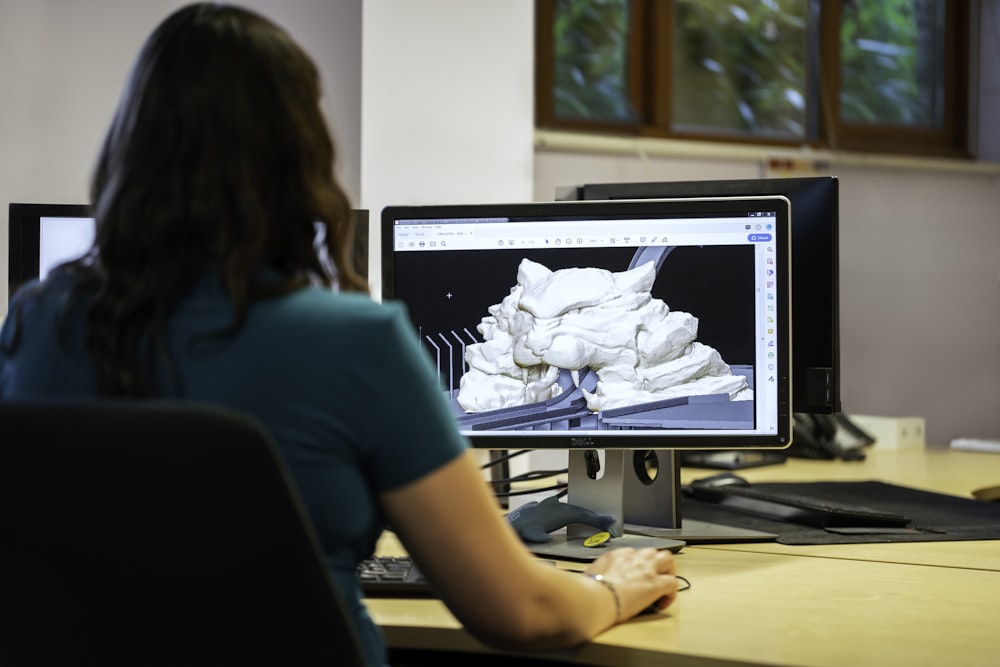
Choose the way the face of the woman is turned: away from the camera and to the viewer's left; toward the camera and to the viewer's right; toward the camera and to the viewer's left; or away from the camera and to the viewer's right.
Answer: away from the camera and to the viewer's right

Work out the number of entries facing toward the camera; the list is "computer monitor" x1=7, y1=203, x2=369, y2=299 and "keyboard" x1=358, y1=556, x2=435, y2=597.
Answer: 2

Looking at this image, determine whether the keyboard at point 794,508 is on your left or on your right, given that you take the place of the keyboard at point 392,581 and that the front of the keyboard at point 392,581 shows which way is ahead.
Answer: on your left

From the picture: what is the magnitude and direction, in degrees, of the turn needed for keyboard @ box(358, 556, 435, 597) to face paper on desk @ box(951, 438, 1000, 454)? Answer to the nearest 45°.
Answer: approximately 135° to its left

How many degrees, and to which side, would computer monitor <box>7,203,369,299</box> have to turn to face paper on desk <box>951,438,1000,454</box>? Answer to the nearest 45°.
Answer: approximately 90° to its left

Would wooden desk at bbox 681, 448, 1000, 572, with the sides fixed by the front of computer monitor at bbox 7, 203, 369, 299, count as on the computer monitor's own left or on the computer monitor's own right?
on the computer monitor's own left

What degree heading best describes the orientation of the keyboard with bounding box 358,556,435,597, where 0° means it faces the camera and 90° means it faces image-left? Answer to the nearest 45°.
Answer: approximately 0°

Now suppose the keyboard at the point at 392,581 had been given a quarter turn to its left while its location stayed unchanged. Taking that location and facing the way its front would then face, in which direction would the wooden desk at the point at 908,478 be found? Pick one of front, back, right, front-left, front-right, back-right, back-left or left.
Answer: front-left

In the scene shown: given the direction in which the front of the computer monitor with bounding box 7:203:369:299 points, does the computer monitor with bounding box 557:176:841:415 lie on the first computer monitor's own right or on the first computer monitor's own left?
on the first computer monitor's own left

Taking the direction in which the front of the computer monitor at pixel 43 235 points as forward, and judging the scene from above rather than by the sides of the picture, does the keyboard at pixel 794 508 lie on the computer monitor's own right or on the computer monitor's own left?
on the computer monitor's own left

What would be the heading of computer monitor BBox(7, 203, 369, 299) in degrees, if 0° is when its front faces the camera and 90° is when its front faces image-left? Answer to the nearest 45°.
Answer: approximately 0°
